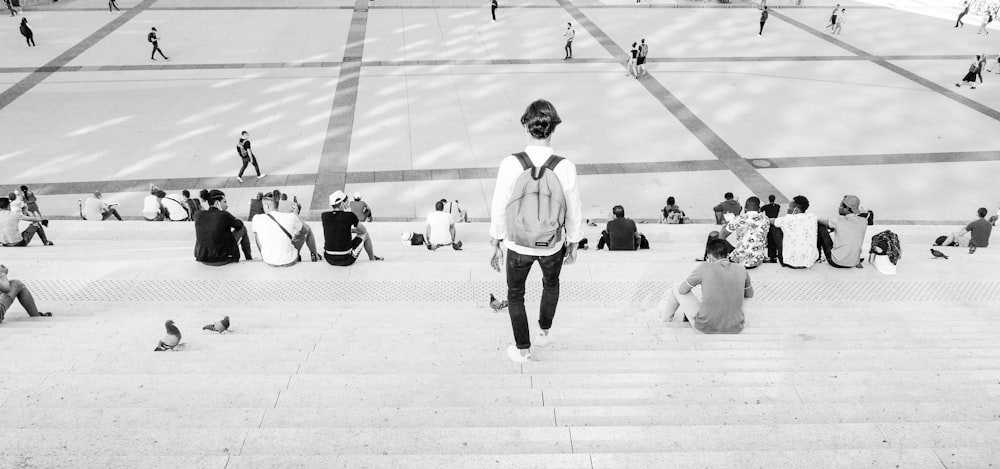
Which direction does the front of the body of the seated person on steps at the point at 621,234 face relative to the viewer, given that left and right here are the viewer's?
facing away from the viewer

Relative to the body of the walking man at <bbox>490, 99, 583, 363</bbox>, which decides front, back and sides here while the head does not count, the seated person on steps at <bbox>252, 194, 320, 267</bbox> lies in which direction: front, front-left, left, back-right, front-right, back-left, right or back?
front-left

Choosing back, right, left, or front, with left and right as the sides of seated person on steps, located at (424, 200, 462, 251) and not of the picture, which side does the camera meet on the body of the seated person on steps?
back

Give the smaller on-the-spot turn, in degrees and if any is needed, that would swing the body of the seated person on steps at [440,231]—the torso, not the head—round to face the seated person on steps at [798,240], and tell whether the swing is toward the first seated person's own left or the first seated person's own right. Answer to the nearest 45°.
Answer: approximately 135° to the first seated person's own right

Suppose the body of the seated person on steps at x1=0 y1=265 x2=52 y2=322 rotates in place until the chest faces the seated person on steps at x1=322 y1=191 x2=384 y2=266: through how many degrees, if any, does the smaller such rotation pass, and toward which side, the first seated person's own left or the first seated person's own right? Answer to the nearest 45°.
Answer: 0° — they already face them

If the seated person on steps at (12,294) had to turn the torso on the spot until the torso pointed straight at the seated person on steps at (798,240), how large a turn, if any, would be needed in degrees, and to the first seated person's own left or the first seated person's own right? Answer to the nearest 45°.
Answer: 0° — they already face them

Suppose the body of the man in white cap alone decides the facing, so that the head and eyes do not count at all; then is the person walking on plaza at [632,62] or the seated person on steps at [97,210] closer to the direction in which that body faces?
the person walking on plaza

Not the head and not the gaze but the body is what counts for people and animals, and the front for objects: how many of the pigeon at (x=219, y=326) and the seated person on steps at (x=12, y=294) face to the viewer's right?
2

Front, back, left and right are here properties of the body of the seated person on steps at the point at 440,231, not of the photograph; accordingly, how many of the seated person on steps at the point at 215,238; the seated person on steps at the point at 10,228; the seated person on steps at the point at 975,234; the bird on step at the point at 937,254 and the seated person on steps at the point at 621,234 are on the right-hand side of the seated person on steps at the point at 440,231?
3

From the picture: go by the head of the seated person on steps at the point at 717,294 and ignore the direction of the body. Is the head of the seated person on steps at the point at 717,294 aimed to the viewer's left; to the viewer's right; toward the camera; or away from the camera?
away from the camera

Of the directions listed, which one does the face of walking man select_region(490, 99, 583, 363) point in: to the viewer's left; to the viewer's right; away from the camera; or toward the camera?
away from the camera

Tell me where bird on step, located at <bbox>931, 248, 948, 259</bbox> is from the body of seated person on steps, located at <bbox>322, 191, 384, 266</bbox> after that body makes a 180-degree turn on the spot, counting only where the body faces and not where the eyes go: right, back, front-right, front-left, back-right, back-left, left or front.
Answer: back-left

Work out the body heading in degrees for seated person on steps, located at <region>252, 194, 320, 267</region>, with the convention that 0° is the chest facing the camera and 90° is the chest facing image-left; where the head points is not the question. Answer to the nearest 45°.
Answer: approximately 225°
